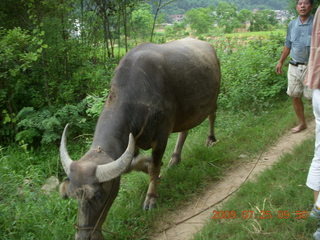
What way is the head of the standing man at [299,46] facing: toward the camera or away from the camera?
toward the camera

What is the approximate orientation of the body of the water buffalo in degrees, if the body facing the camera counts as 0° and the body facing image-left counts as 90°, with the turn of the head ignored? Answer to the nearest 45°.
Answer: approximately 45°

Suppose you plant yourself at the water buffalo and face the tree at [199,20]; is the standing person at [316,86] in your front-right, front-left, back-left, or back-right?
back-right

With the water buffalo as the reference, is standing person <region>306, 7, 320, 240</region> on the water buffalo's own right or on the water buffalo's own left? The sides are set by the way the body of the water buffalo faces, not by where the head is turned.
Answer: on the water buffalo's own left

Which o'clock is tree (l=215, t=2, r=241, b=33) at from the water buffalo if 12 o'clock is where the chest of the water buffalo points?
The tree is roughly at 5 o'clock from the water buffalo.

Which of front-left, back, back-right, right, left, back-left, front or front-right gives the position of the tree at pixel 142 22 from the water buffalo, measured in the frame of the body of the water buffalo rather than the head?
back-right
